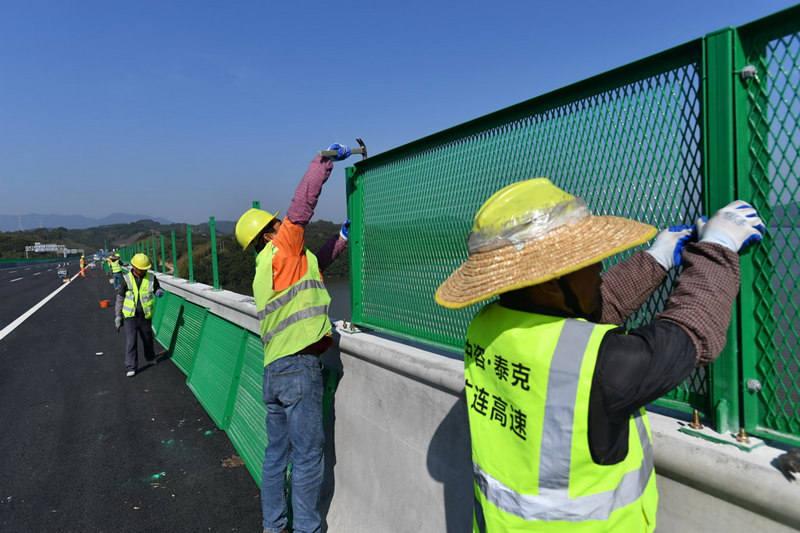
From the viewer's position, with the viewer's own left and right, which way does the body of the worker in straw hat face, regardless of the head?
facing away from the viewer and to the right of the viewer

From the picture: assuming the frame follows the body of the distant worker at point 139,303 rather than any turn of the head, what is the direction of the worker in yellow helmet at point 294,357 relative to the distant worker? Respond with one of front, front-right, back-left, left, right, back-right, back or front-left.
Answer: front

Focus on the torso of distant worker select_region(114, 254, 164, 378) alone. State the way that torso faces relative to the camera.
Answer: toward the camera

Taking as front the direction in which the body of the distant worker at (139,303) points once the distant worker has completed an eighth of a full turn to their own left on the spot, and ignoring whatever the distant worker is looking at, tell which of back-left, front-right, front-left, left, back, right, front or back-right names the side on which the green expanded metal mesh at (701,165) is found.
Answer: front-right

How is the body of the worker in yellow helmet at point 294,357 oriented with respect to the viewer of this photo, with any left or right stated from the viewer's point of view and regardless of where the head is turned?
facing away from the viewer and to the right of the viewer

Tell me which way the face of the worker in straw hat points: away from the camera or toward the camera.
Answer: away from the camera

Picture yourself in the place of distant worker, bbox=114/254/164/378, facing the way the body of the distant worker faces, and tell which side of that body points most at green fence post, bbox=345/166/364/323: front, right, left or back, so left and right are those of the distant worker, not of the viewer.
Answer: front

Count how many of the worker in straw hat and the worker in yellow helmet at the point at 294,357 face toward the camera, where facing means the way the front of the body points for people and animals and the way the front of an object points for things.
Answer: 0

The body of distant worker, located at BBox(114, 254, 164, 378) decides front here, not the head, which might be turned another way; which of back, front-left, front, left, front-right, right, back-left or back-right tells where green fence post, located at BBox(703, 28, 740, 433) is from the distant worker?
front

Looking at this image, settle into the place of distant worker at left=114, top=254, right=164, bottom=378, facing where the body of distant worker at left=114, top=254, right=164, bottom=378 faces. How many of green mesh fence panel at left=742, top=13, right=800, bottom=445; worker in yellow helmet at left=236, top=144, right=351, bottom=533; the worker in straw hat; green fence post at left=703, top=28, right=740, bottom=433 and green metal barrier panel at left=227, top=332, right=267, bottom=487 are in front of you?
5

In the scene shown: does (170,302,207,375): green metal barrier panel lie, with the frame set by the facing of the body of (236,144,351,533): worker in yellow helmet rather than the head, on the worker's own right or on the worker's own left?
on the worker's own left

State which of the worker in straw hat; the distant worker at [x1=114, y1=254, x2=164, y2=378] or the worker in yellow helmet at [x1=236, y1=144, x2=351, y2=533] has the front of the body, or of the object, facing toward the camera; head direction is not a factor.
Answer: the distant worker
